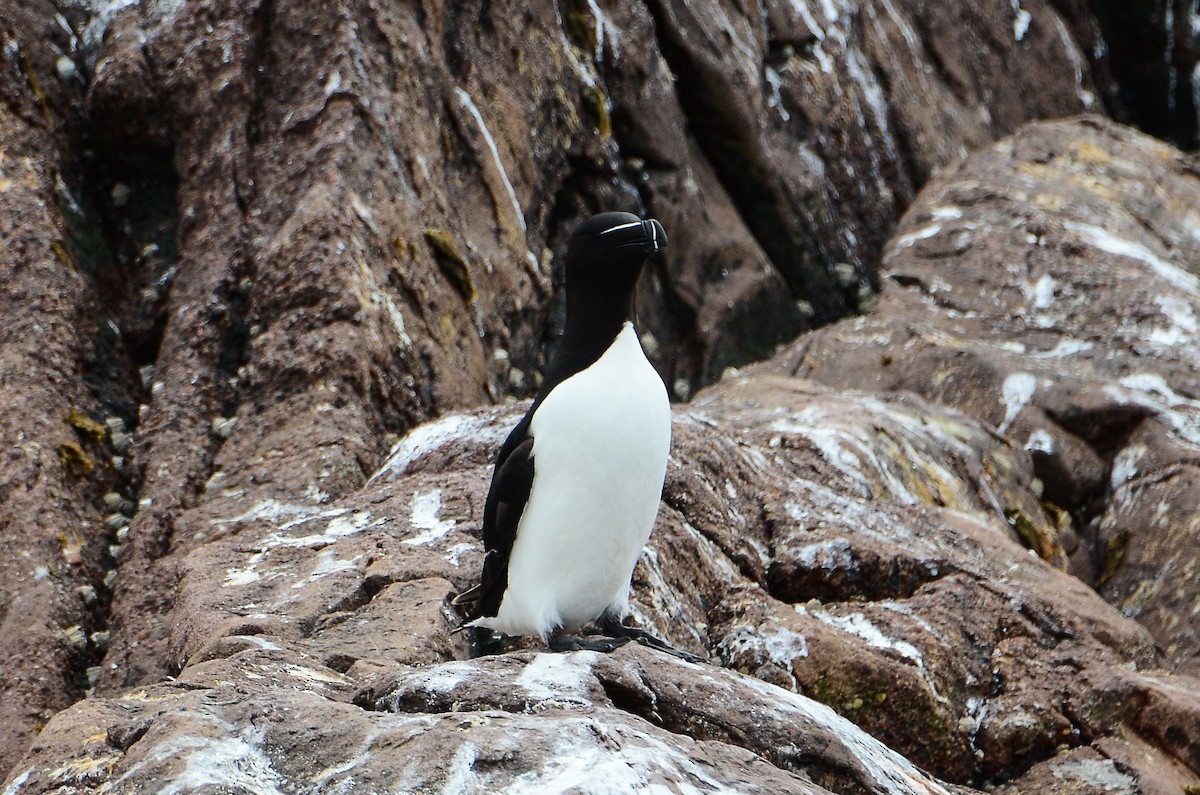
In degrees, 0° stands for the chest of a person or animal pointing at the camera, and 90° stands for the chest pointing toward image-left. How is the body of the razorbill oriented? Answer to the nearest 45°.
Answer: approximately 315°

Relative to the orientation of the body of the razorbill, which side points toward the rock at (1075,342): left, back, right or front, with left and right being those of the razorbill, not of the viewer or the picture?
left
